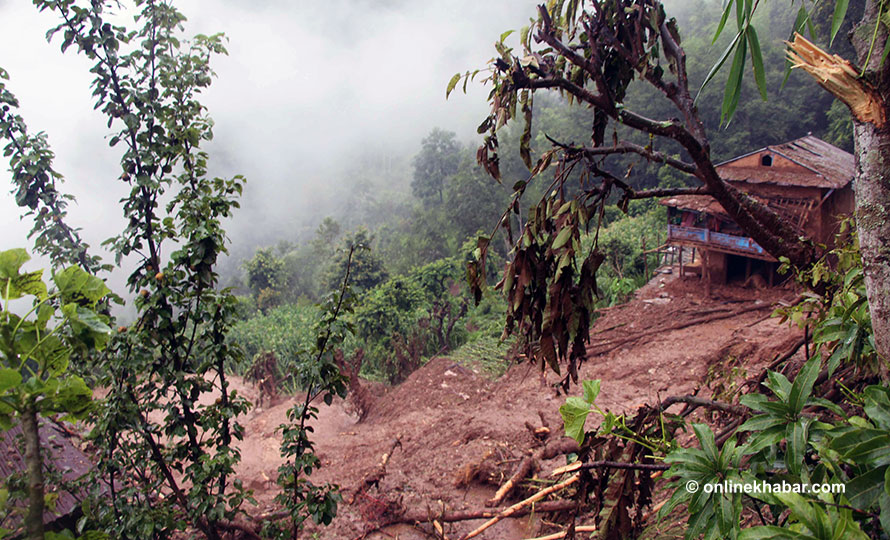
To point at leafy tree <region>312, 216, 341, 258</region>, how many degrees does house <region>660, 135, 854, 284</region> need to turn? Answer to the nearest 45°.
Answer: approximately 90° to its right

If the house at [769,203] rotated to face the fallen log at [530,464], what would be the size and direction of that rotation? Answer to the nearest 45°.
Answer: approximately 45° to its left

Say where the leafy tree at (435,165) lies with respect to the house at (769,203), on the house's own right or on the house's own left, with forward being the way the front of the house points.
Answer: on the house's own right

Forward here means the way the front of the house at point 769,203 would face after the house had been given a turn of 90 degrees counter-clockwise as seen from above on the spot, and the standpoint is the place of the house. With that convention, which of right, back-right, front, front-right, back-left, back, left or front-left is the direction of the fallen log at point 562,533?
front-right

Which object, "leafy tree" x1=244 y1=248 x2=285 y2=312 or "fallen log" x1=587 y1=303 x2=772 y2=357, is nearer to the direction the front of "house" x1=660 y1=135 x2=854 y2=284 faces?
the fallen log

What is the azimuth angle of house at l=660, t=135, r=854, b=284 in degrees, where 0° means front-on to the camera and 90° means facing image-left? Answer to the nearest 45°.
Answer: approximately 45°

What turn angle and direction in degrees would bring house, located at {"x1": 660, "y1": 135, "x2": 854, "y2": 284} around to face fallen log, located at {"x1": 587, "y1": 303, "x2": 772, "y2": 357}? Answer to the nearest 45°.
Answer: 0° — it already faces it
